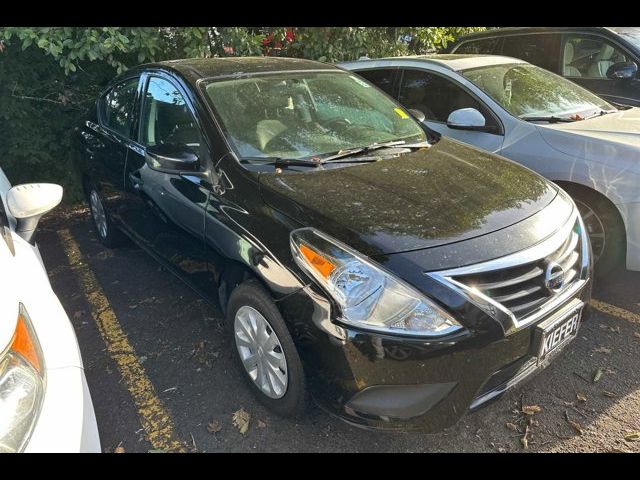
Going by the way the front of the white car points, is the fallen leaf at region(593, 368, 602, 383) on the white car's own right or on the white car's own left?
on the white car's own left

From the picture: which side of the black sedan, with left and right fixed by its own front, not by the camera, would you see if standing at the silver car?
left

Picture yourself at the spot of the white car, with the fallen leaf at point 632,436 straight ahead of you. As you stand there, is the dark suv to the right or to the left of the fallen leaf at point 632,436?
left

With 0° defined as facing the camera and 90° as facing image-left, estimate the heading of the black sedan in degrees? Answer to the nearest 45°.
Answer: approximately 315°

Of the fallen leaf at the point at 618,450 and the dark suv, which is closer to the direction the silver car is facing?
the fallen leaf

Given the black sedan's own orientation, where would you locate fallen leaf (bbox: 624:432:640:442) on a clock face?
The fallen leaf is roughly at 11 o'clock from the black sedan.

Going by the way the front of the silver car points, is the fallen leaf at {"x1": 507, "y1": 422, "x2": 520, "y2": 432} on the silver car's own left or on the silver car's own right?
on the silver car's own right

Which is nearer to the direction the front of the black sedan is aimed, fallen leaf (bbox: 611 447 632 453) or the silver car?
the fallen leaf

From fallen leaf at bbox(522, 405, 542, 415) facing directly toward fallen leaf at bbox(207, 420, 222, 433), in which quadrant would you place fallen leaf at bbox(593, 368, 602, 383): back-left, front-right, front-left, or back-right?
back-right
